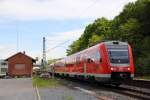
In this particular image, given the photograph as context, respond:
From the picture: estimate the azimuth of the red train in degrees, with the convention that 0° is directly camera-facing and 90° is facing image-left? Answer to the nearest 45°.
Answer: approximately 315°
